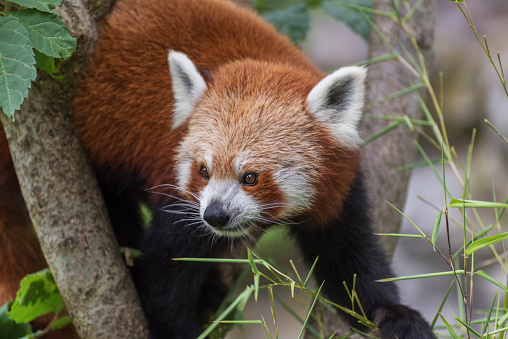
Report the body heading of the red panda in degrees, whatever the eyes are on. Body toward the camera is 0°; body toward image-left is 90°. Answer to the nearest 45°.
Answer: approximately 315°

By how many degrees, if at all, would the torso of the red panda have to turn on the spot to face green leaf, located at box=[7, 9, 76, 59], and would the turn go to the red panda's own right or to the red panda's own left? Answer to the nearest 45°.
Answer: approximately 90° to the red panda's own right

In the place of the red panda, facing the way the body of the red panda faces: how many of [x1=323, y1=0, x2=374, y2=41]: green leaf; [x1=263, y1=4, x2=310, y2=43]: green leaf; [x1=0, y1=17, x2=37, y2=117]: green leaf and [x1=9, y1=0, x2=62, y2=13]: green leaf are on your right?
2

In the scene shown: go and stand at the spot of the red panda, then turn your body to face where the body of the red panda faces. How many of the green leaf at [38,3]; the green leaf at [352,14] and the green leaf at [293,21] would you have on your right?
1

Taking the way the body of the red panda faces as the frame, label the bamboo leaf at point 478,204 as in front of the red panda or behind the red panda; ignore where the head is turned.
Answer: in front

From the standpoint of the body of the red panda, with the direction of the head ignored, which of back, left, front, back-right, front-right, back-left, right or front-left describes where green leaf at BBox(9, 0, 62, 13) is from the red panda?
right

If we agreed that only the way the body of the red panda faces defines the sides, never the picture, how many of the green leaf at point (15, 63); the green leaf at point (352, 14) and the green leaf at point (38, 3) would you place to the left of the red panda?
1

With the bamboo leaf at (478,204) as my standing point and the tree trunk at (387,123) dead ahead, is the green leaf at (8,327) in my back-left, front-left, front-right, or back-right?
front-left

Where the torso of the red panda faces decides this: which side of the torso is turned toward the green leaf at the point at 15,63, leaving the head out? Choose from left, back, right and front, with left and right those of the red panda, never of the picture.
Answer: right

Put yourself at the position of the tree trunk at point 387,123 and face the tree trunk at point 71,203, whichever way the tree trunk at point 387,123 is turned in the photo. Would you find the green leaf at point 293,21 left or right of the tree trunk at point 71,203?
right

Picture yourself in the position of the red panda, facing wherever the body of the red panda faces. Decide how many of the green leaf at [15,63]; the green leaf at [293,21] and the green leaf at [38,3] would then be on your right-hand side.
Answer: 2

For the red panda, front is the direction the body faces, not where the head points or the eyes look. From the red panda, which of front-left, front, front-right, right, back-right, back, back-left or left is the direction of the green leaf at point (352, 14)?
left
